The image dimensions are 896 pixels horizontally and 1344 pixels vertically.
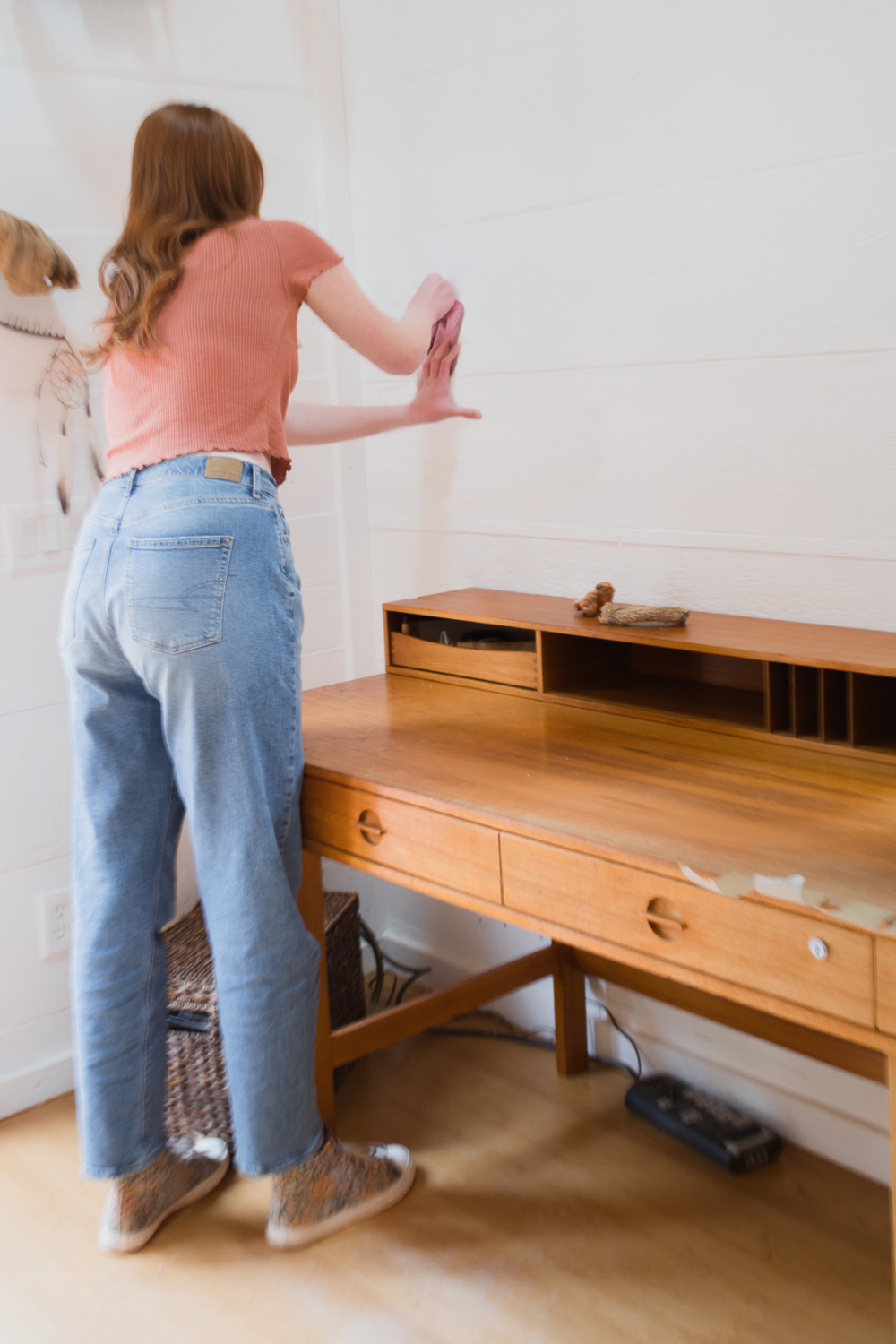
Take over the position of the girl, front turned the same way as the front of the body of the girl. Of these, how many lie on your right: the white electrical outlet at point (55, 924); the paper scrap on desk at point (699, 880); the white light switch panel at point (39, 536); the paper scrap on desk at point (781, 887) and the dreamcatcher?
2

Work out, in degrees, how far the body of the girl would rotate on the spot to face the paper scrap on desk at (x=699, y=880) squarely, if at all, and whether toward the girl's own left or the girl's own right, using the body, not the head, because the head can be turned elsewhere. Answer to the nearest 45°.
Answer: approximately 90° to the girl's own right

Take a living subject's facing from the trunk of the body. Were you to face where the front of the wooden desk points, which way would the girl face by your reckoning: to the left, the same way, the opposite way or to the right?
the opposite way

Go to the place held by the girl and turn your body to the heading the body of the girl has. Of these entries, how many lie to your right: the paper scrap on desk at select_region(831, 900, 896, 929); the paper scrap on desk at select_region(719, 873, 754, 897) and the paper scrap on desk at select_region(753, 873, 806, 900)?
3

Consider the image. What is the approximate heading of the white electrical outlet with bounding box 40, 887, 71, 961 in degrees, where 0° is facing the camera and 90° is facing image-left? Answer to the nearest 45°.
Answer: approximately 315°

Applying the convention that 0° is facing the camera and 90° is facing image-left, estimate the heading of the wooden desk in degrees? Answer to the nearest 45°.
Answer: approximately 45°

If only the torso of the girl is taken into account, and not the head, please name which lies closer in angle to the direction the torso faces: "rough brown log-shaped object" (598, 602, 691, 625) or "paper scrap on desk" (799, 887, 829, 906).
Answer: the rough brown log-shaped object

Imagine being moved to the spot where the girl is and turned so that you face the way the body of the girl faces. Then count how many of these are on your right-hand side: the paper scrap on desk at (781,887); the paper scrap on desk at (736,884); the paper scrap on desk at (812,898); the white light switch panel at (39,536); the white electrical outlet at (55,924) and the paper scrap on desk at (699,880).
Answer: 4

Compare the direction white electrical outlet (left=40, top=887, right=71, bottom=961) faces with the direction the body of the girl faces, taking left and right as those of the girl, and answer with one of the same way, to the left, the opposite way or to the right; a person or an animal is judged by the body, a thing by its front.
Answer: to the right

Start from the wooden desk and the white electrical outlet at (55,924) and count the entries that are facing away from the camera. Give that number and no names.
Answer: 0

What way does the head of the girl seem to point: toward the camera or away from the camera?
away from the camera

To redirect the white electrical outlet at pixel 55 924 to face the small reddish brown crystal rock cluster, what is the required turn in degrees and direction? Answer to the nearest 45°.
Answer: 0° — it already faces it

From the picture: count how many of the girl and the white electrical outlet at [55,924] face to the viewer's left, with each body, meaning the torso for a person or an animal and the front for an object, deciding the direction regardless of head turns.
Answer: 0

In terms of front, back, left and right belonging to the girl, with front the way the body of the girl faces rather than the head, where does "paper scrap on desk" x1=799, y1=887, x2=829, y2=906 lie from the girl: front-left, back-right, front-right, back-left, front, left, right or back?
right

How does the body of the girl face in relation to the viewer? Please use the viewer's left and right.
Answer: facing away from the viewer and to the right of the viewer
